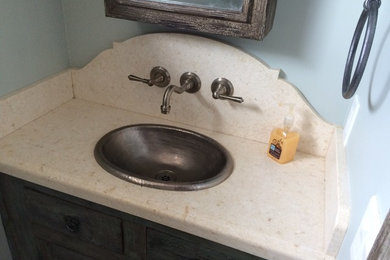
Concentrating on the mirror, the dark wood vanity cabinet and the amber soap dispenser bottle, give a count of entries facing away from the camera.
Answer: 0

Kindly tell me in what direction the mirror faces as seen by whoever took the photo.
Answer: facing the viewer and to the left of the viewer

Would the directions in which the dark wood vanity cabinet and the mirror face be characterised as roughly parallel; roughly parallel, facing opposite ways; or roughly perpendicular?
roughly parallel

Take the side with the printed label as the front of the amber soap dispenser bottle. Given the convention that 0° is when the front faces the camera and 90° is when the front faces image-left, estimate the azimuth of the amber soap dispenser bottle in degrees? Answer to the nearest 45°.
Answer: approximately 45°
